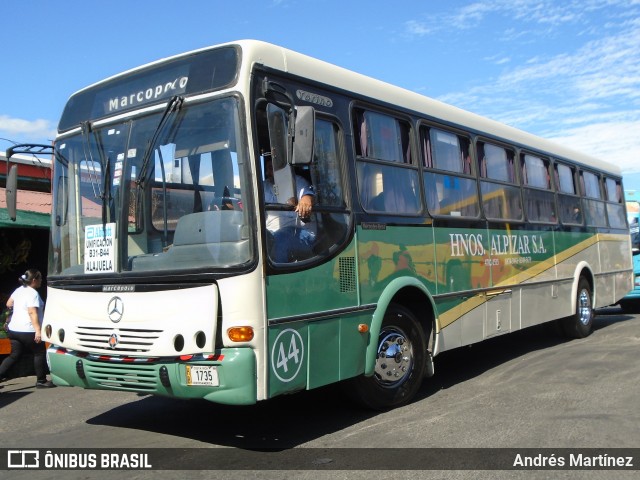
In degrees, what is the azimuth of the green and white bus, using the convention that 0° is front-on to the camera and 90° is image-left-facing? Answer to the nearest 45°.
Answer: approximately 45°

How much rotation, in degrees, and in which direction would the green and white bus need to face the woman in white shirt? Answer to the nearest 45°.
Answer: approximately 90° to its right

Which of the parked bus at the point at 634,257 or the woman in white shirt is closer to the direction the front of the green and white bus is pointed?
the woman in white shirt

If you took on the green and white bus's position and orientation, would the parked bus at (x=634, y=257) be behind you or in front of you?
behind
